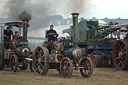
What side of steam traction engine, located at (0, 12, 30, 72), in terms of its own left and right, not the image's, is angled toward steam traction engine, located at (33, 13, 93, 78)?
front

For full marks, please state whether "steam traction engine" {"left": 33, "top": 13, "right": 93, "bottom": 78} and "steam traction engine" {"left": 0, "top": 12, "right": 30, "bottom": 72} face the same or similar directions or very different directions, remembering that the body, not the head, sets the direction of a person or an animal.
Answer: same or similar directions

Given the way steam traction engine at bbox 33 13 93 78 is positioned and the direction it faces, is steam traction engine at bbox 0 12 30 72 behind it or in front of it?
behind

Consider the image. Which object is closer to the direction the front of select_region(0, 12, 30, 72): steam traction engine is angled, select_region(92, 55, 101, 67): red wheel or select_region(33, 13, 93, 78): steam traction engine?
the steam traction engine

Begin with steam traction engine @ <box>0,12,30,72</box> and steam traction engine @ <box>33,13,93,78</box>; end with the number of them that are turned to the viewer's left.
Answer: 0

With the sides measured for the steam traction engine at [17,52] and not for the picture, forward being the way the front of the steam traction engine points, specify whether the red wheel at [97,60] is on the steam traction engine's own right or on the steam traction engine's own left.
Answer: on the steam traction engine's own left

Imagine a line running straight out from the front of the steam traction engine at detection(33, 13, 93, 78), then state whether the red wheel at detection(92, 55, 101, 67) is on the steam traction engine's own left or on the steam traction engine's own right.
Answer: on the steam traction engine's own left

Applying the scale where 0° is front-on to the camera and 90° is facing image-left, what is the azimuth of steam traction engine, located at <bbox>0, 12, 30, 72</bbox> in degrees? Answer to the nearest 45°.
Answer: approximately 315°

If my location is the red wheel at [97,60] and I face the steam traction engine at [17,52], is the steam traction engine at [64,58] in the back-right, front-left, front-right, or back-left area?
front-left

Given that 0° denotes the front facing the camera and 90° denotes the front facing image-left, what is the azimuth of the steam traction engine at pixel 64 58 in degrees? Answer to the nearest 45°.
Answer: approximately 315°
